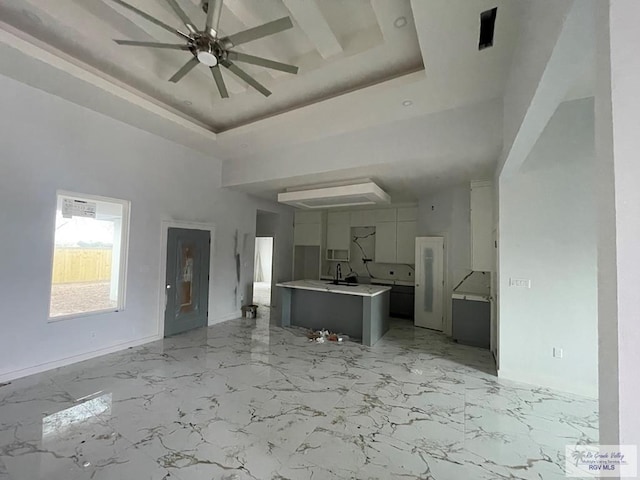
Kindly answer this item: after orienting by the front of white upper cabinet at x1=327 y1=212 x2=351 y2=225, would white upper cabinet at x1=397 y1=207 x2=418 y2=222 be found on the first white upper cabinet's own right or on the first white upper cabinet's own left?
on the first white upper cabinet's own left

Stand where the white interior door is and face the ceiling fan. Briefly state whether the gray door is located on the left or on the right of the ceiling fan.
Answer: right

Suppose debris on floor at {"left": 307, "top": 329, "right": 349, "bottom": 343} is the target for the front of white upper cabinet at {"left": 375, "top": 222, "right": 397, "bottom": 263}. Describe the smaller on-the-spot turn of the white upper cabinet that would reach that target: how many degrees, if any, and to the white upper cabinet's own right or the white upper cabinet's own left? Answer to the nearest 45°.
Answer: approximately 45° to the white upper cabinet's own right

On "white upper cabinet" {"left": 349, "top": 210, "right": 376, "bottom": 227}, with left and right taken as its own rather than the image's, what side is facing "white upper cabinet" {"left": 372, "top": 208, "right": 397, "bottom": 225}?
left

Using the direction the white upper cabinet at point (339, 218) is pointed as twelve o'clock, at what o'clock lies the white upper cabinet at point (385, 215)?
the white upper cabinet at point (385, 215) is roughly at 10 o'clock from the white upper cabinet at point (339, 218).

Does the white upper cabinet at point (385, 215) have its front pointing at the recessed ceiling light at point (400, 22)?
yes

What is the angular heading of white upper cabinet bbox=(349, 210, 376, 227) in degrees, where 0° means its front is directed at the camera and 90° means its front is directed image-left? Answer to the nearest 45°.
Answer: approximately 0°
